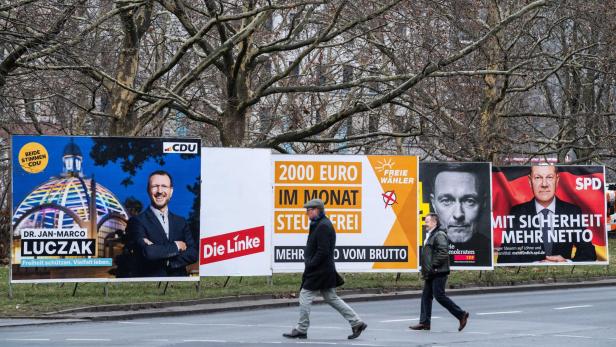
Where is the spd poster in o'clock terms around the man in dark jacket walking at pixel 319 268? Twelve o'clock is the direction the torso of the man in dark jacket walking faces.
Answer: The spd poster is roughly at 4 o'clock from the man in dark jacket walking.

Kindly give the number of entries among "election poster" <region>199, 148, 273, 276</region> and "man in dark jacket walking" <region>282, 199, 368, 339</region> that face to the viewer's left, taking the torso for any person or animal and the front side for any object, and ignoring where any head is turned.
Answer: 1

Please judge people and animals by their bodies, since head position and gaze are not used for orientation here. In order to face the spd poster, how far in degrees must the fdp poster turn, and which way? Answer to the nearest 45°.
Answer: approximately 135° to its left

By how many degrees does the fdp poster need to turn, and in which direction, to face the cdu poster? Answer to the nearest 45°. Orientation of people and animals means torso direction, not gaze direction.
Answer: approximately 45° to its right

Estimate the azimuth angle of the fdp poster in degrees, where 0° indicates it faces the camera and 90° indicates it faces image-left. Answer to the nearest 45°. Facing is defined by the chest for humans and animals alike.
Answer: approximately 0°

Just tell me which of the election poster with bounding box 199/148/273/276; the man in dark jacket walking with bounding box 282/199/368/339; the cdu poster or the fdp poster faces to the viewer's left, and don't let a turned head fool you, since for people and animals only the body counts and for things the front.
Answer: the man in dark jacket walking

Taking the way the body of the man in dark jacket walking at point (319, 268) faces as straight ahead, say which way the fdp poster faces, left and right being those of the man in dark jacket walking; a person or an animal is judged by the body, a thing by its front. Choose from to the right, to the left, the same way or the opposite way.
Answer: to the left

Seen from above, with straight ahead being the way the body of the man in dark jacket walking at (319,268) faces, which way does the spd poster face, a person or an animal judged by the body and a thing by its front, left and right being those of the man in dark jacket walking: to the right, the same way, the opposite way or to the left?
to the left

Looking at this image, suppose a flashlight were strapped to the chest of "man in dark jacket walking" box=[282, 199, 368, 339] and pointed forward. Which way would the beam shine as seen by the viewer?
to the viewer's left
